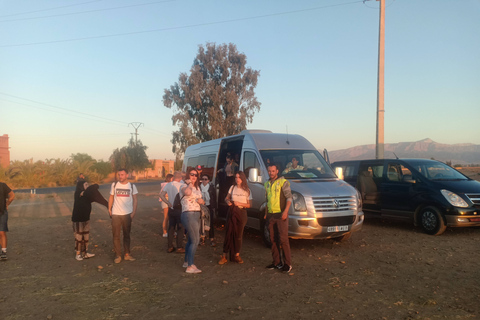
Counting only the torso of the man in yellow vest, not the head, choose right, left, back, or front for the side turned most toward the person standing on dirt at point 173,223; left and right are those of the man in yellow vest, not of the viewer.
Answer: right

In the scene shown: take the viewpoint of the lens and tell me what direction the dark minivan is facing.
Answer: facing the viewer and to the right of the viewer

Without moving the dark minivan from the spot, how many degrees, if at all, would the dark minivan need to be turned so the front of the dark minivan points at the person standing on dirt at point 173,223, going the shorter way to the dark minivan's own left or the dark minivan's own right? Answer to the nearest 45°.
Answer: approximately 90° to the dark minivan's own right

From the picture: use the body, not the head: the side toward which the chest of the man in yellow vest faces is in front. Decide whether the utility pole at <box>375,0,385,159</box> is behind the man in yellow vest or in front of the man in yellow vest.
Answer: behind

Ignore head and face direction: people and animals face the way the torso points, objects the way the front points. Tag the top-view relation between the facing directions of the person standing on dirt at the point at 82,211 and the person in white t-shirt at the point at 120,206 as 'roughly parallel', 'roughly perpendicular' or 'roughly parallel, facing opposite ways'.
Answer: roughly perpendicular

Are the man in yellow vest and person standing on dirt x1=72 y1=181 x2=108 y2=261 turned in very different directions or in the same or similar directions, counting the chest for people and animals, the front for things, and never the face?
very different directions

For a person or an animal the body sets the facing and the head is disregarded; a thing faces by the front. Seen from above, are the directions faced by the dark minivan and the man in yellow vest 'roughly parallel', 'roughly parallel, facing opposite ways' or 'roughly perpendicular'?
roughly perpendicular

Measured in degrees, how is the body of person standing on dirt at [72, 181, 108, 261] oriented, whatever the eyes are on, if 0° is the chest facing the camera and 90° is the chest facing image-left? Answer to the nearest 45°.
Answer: approximately 270°
